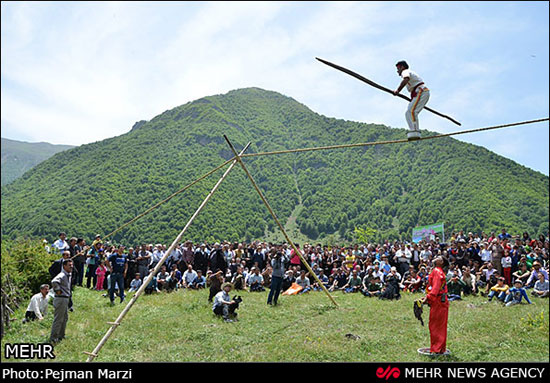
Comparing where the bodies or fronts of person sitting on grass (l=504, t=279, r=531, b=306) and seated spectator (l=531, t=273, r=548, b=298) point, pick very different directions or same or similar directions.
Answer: same or similar directions

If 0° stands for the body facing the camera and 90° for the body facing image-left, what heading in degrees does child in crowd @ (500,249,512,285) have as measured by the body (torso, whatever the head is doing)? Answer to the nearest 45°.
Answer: approximately 0°

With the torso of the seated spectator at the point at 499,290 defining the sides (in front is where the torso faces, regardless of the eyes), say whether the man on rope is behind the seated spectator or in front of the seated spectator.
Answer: in front

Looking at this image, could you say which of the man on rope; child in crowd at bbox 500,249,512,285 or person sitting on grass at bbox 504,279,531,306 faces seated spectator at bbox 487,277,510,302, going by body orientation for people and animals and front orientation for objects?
the child in crowd

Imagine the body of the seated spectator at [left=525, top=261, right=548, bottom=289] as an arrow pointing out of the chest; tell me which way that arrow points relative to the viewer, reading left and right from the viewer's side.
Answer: facing the viewer and to the left of the viewer

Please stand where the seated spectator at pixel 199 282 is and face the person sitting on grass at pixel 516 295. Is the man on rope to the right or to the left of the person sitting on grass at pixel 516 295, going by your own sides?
right

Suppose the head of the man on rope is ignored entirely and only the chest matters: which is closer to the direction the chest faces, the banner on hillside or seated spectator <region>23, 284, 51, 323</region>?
the seated spectator
